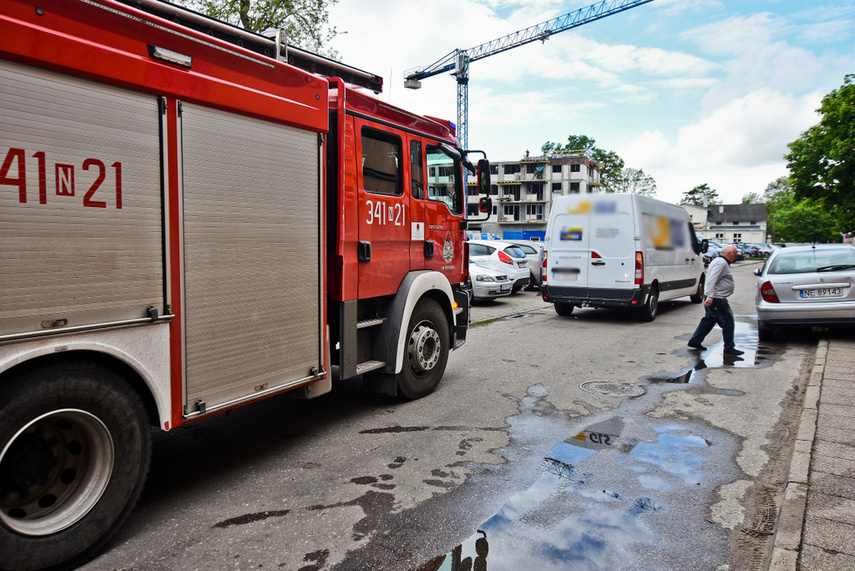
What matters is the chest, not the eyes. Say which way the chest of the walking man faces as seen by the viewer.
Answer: to the viewer's right

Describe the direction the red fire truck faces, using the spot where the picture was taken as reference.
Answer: facing away from the viewer and to the right of the viewer

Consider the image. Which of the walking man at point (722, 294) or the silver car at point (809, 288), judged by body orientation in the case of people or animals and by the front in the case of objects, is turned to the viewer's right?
the walking man

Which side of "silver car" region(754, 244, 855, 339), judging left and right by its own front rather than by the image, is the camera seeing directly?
back

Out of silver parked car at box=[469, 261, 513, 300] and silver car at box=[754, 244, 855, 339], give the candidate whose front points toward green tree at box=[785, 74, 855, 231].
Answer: the silver car at box=[754, 244, 855, 339]

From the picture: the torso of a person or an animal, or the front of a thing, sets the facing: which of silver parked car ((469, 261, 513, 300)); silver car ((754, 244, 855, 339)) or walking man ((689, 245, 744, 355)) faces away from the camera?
the silver car ((754, 244, 855, 339))

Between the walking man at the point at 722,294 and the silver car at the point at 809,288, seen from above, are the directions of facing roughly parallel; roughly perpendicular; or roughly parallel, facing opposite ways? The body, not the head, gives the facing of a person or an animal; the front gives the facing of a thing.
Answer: roughly perpendicular

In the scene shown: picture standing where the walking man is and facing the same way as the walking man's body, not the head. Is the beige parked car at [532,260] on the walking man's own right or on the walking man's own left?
on the walking man's own left
